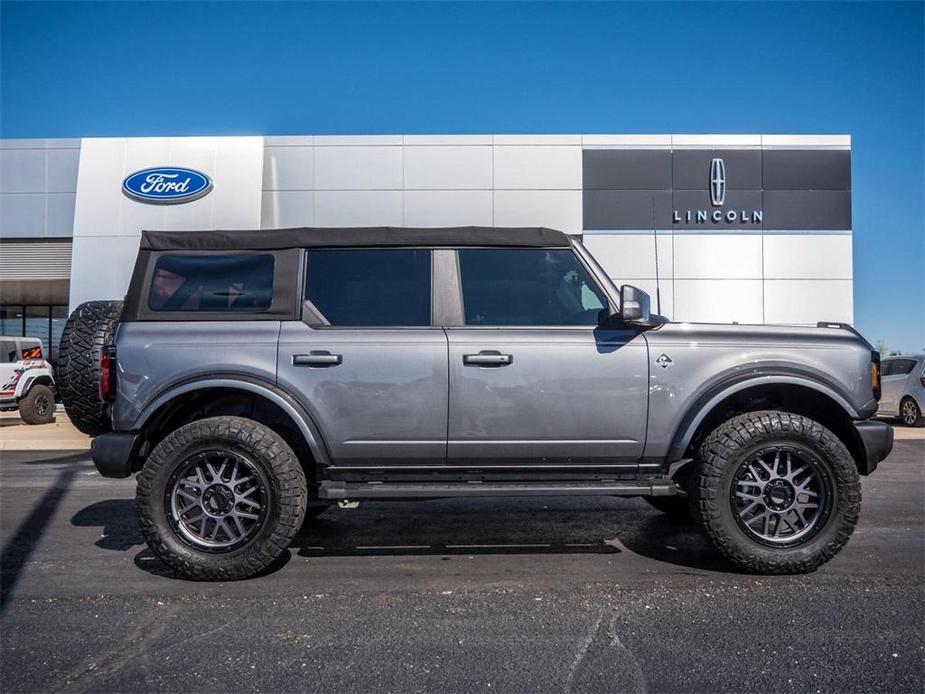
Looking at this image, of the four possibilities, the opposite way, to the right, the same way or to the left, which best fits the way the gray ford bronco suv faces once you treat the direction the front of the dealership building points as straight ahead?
to the left

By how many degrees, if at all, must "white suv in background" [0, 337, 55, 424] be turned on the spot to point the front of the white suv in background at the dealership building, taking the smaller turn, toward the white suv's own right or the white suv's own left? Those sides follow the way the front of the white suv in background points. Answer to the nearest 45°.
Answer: approximately 135° to the white suv's own left

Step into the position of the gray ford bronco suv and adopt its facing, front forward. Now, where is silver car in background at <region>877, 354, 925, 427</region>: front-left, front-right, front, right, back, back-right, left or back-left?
front-left

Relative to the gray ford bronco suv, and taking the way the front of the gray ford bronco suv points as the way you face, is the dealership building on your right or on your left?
on your left

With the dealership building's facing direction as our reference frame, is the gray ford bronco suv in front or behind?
in front

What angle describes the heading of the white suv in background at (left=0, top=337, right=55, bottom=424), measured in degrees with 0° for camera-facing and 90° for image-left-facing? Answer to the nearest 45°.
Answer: approximately 45°

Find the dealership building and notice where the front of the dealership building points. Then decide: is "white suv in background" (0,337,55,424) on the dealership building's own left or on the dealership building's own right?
on the dealership building's own right

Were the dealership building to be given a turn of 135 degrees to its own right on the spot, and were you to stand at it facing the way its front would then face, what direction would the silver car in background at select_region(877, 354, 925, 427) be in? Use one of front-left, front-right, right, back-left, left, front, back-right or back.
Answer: back

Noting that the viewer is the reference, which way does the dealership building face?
facing the viewer

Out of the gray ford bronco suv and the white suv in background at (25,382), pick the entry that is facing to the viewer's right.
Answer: the gray ford bronco suv

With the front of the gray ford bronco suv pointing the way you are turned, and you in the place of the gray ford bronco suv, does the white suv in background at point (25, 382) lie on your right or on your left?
on your left

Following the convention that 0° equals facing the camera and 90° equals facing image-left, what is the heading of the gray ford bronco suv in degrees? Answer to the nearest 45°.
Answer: approximately 270°

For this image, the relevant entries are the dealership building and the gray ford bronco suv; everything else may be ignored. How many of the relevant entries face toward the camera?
1
